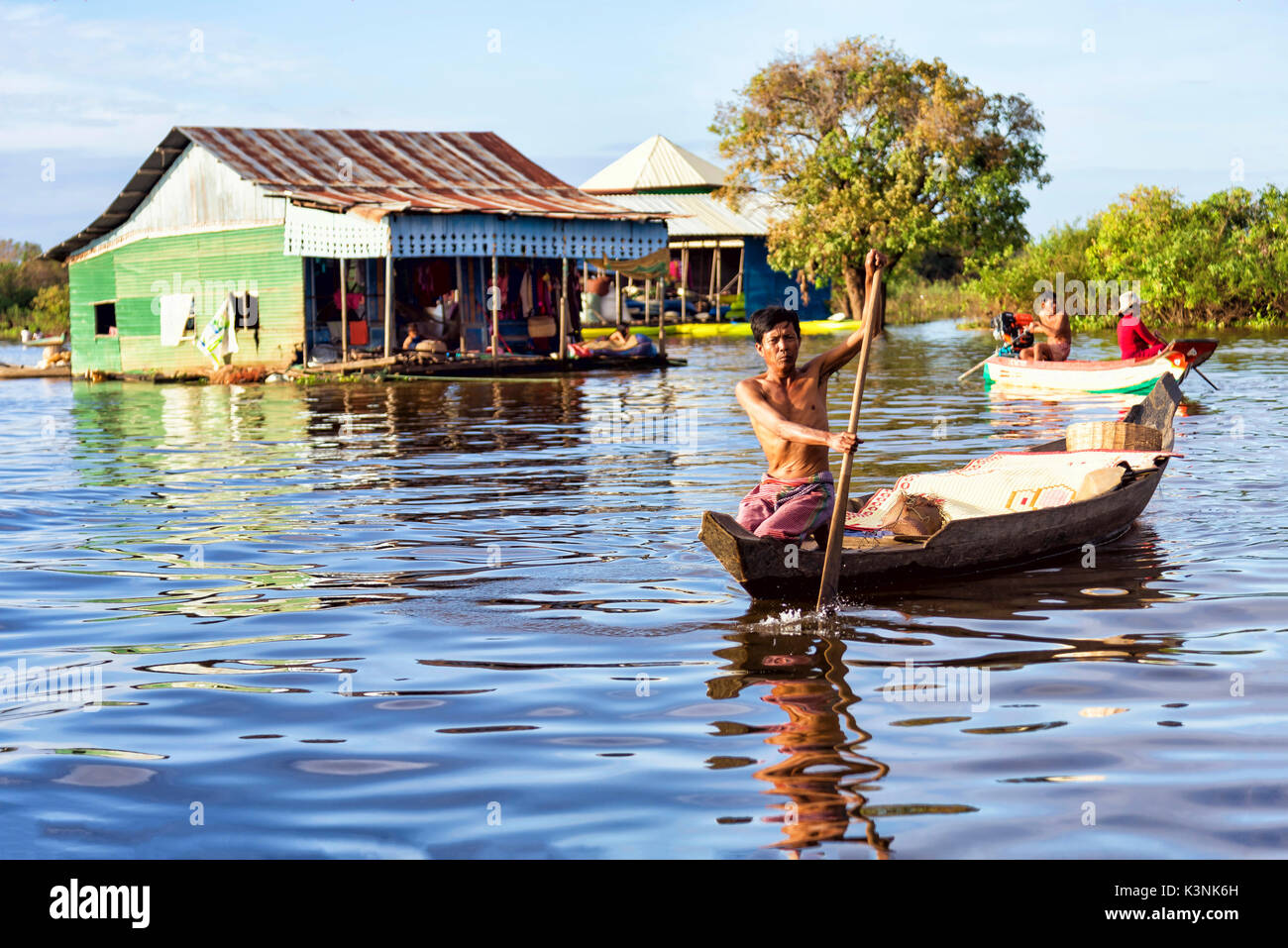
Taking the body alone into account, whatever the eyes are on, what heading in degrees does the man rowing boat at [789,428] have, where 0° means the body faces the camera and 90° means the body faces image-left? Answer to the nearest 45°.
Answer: approximately 0°

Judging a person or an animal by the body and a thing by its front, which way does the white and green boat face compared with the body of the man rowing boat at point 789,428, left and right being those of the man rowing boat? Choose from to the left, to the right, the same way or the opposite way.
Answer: to the left

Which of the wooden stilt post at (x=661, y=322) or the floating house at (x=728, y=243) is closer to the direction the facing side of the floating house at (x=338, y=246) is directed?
the wooden stilt post

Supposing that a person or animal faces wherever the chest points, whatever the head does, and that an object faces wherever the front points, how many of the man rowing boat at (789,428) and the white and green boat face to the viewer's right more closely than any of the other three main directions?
1

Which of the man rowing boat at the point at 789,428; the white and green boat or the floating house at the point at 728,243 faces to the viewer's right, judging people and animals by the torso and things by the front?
the white and green boat

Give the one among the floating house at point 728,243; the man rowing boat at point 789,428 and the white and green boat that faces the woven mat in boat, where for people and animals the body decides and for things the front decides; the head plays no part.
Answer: the floating house

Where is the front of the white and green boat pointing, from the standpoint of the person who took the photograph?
facing to the right of the viewer
